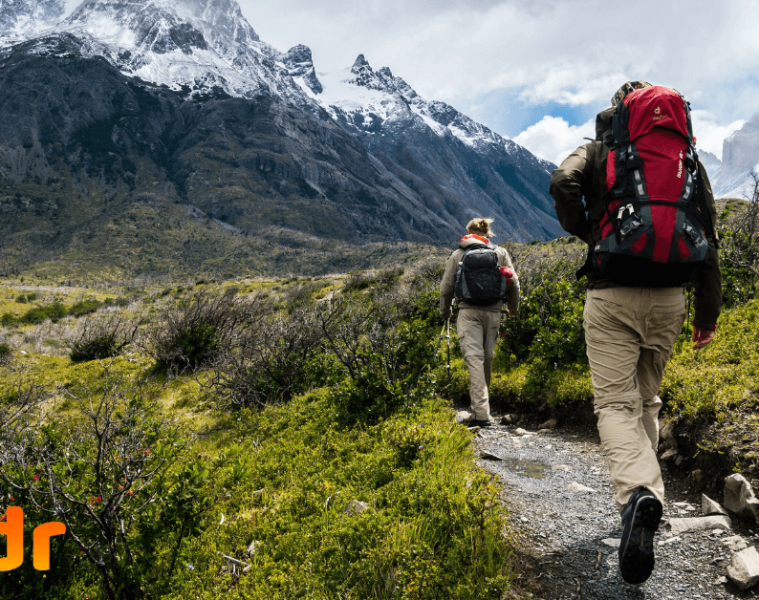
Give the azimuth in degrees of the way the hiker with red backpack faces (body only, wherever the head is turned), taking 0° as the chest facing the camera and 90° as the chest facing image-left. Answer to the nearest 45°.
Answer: approximately 180°

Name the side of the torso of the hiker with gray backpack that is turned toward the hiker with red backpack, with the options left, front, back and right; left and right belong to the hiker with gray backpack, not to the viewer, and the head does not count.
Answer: back

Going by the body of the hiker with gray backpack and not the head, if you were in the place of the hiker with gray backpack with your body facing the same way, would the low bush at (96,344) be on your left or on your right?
on your left

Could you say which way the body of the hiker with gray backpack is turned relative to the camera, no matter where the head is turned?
away from the camera

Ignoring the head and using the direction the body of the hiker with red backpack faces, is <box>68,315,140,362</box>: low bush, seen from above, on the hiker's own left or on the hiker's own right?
on the hiker's own left

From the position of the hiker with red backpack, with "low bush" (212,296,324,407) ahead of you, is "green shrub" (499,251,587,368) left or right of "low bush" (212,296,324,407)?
right

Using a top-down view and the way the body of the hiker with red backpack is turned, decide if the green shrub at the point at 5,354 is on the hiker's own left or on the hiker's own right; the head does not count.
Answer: on the hiker's own left

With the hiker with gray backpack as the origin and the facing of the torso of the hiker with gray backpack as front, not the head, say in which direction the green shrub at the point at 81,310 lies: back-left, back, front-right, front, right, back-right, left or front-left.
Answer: front-left

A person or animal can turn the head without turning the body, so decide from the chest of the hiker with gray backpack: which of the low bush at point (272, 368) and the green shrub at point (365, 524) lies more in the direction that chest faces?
the low bush

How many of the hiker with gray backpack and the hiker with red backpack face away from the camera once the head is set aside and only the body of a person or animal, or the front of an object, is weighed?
2
